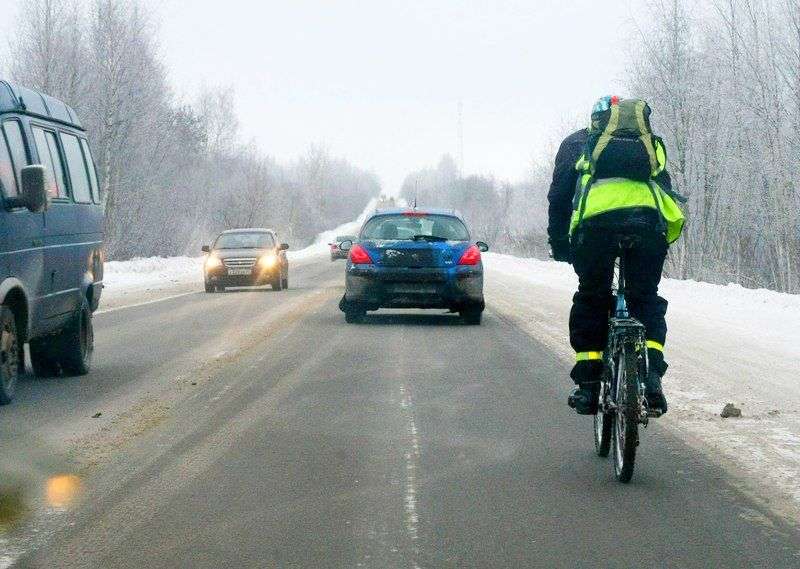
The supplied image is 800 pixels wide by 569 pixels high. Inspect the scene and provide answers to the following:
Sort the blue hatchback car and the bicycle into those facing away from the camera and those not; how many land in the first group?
2

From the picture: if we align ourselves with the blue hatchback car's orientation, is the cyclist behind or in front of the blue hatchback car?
behind

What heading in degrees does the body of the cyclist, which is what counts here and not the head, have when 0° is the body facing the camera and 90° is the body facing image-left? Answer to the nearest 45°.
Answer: approximately 180°

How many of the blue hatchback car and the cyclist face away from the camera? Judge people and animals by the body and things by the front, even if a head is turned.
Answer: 2

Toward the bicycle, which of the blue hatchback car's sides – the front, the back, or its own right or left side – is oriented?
back

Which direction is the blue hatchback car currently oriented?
away from the camera

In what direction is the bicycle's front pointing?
away from the camera
